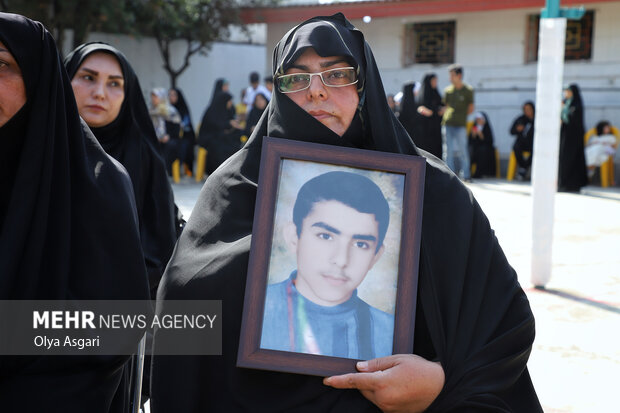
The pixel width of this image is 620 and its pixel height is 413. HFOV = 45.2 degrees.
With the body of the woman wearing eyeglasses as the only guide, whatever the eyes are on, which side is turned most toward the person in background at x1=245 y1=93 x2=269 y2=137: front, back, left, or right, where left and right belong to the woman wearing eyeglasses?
back

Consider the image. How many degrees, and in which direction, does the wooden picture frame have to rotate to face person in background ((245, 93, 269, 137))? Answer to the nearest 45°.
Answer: approximately 180°

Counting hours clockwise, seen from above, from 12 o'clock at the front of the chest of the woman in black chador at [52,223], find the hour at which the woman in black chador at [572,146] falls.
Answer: the woman in black chador at [572,146] is roughly at 6 o'clock from the woman in black chador at [52,223].

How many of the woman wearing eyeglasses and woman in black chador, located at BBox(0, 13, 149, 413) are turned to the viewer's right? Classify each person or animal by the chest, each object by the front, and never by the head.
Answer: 0

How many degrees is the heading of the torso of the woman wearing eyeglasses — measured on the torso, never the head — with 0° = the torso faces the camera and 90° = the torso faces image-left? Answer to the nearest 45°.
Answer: approximately 0°

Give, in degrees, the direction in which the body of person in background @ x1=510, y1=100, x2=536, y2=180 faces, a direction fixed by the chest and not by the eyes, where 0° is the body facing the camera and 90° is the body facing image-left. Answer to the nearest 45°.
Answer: approximately 45°

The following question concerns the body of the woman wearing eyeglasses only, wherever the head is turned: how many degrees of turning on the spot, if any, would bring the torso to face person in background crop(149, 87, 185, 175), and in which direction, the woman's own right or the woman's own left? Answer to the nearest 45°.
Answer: approximately 180°

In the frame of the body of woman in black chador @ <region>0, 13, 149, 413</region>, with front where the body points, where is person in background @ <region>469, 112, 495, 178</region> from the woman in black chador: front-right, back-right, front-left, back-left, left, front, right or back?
back

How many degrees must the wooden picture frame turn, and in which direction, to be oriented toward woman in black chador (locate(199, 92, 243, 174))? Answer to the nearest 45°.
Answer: approximately 180°

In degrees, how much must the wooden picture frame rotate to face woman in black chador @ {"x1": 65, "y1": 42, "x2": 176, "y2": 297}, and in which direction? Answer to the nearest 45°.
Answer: approximately 135° to its right
